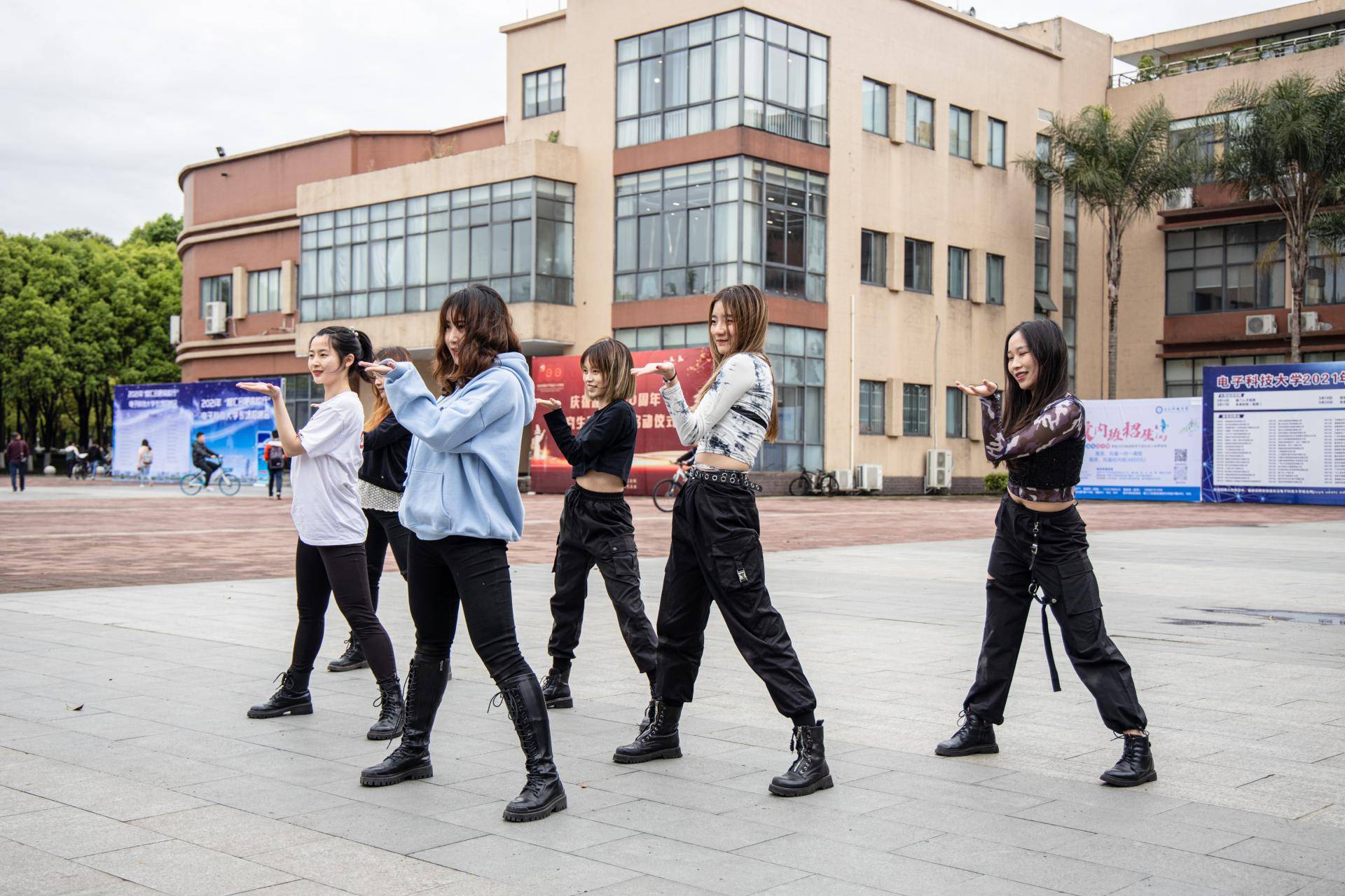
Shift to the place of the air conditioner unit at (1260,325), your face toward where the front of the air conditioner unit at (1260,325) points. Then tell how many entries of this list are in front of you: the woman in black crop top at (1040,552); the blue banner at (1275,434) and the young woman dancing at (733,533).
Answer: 3

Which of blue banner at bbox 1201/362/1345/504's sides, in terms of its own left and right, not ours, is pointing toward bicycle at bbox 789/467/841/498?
right

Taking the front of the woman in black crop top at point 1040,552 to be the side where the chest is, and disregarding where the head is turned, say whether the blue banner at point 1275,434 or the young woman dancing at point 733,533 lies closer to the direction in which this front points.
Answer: the young woman dancing

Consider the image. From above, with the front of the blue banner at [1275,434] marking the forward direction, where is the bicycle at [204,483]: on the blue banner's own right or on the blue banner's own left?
on the blue banner's own right

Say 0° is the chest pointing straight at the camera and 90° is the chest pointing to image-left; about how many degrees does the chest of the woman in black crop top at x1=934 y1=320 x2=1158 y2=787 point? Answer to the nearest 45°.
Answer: approximately 45°

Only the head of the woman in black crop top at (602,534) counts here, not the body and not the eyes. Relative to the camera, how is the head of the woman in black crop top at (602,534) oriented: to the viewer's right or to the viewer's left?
to the viewer's left

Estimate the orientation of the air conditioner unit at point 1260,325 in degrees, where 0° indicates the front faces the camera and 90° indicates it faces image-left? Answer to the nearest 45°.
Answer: approximately 0°

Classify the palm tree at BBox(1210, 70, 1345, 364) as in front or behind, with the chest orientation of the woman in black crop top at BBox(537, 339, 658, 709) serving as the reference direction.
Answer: behind

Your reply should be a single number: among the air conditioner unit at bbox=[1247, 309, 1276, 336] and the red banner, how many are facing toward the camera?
2
